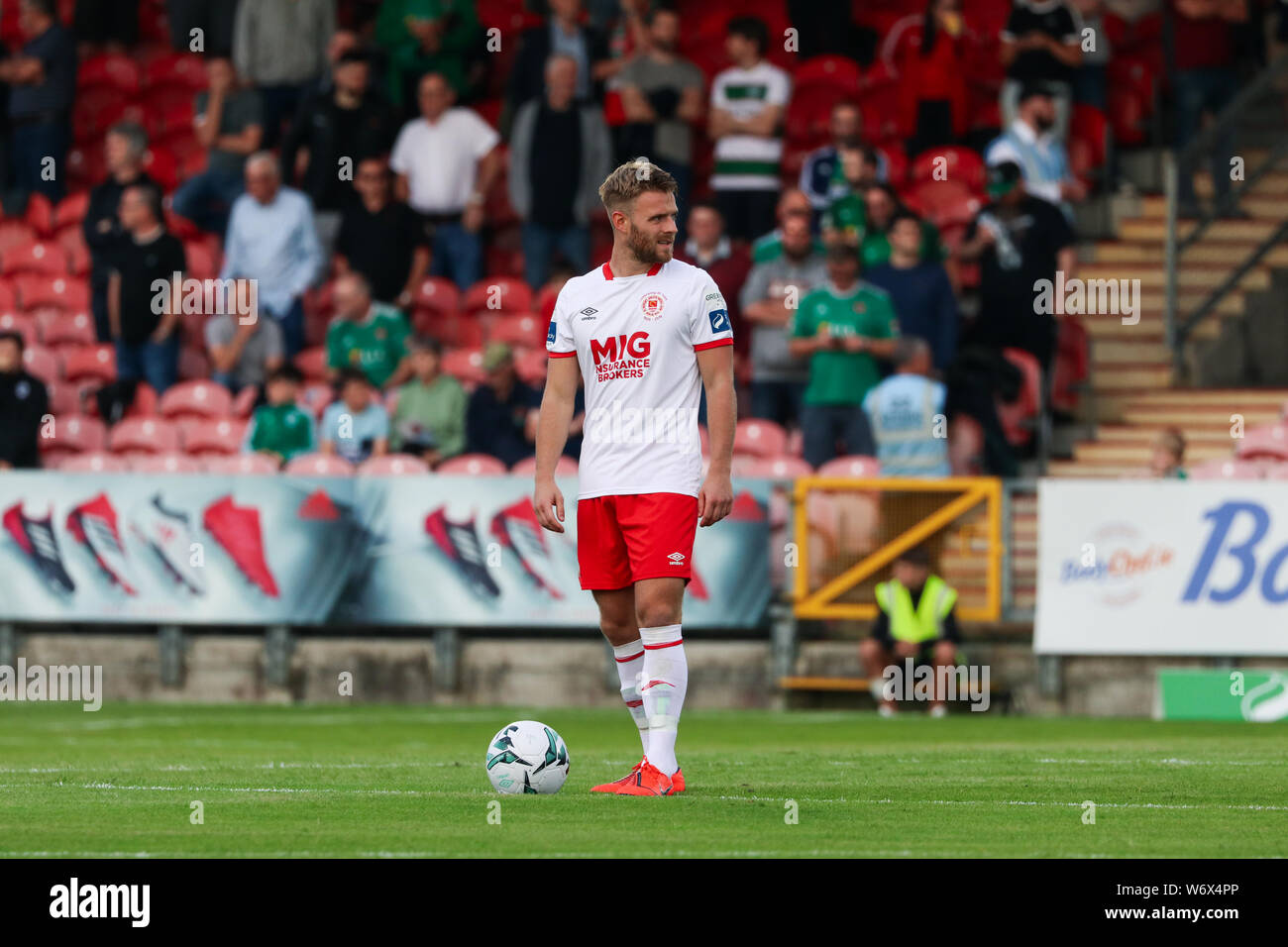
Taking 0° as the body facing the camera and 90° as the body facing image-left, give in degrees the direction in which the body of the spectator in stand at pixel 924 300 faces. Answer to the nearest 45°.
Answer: approximately 0°

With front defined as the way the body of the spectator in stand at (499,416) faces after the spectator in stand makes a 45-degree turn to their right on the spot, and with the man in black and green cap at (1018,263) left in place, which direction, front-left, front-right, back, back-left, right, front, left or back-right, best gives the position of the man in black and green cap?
back-left

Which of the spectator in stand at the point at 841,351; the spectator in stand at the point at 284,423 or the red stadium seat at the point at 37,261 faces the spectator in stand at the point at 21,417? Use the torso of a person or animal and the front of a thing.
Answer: the red stadium seat

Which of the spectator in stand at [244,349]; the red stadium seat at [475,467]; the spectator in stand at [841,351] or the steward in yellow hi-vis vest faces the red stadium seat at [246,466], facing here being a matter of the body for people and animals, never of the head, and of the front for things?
the spectator in stand at [244,349]

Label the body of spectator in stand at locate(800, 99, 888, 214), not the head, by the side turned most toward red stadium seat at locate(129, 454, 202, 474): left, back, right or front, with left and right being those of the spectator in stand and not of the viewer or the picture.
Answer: right

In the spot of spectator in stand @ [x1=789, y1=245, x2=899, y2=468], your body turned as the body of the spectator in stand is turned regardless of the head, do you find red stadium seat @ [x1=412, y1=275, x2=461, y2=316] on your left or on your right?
on your right
